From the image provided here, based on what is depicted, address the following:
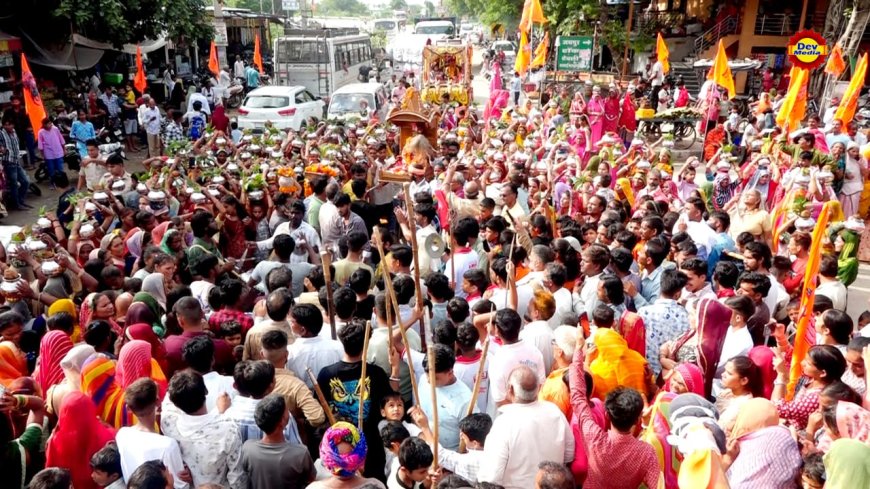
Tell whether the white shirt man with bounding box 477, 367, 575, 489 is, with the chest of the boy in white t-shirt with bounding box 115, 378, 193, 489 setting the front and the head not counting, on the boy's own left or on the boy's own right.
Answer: on the boy's own right

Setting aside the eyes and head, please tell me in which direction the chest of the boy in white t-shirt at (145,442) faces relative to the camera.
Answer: away from the camera

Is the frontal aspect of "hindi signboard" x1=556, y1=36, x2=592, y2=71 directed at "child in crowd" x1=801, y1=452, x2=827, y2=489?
yes

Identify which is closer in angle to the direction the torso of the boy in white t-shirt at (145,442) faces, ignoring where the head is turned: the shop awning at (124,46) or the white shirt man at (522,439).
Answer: the shop awning

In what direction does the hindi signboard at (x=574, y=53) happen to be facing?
toward the camera

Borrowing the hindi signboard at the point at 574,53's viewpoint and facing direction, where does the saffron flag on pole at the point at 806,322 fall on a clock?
The saffron flag on pole is roughly at 12 o'clock from the hindi signboard.

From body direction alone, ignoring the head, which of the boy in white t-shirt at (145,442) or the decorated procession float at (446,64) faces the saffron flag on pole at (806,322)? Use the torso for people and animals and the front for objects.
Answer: the decorated procession float

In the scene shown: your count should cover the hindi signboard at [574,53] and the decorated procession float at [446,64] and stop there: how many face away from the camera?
0

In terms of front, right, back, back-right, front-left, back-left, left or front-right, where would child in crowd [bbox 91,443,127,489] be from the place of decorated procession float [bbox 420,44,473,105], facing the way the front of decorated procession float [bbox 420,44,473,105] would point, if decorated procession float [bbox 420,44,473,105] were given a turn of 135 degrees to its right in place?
back-left

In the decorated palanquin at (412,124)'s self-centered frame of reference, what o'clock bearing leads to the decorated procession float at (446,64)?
the decorated procession float at (446,64) is roughly at 6 o'clock from the decorated palanquin at (412,124).

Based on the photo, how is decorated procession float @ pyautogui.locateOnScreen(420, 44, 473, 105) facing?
toward the camera

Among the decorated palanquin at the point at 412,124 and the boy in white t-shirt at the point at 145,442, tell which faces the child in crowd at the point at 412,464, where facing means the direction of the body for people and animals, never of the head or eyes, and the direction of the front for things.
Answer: the decorated palanquin

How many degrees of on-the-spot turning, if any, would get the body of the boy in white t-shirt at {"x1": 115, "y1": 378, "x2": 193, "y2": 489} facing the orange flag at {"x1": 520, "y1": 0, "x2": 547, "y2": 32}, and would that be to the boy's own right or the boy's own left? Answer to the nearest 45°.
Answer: approximately 45° to the boy's own right
